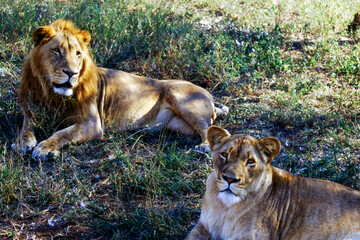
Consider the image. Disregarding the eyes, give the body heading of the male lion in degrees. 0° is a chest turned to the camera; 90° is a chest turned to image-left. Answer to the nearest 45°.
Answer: approximately 45°

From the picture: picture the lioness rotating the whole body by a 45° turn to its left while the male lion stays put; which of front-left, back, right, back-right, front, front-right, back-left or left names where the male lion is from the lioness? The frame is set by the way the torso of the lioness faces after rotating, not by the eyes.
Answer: back-right

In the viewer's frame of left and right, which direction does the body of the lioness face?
facing the viewer and to the left of the viewer
